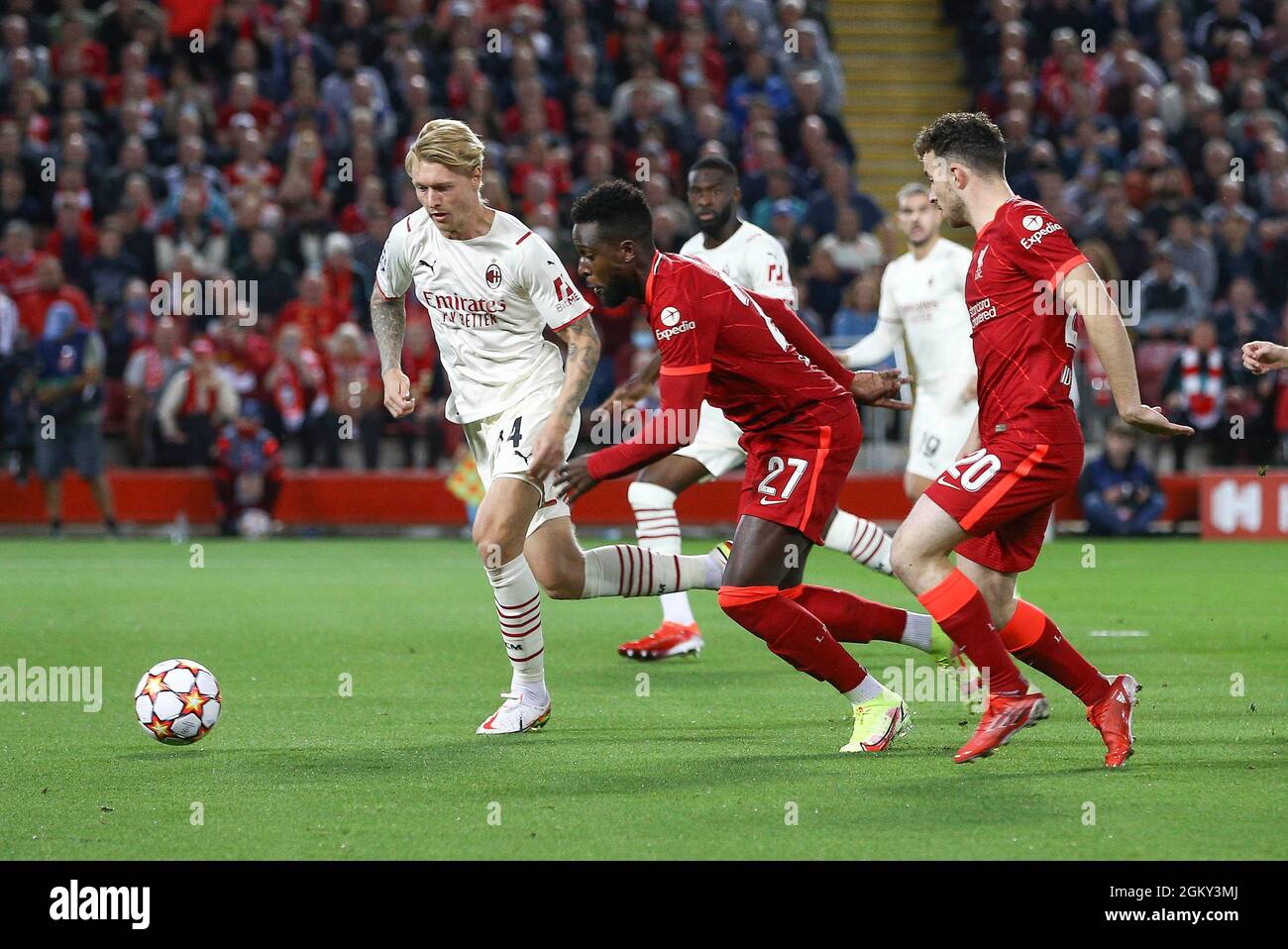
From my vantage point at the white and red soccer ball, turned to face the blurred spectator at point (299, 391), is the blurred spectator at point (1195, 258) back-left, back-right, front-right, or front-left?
front-right

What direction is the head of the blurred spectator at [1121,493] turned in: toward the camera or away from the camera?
toward the camera

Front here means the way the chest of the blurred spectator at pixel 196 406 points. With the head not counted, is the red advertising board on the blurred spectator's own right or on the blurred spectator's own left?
on the blurred spectator's own left

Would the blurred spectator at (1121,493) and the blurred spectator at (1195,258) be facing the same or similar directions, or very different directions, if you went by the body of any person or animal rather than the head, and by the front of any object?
same or similar directions

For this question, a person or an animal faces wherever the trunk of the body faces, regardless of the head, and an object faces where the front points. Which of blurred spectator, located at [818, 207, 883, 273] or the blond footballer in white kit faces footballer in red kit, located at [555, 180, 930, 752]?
the blurred spectator

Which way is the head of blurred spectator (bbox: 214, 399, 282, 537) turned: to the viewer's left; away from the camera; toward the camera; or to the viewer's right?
toward the camera

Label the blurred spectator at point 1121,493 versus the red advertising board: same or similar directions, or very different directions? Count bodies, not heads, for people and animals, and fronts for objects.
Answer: same or similar directions

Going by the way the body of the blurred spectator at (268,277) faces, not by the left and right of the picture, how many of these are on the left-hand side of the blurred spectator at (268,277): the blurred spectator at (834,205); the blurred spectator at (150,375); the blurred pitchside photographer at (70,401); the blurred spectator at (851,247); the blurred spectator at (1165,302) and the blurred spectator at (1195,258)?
4

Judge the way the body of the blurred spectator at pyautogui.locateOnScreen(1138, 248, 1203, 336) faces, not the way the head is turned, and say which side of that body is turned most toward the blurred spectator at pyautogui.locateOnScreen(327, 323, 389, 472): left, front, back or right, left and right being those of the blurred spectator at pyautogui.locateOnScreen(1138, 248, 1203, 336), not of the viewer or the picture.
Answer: right

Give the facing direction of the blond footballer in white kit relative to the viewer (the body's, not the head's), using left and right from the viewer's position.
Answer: facing the viewer and to the left of the viewer

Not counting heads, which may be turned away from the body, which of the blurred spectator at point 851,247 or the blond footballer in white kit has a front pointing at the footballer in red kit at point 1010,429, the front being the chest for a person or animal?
the blurred spectator

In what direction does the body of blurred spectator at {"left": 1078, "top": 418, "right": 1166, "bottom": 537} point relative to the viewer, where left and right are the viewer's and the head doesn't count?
facing the viewer

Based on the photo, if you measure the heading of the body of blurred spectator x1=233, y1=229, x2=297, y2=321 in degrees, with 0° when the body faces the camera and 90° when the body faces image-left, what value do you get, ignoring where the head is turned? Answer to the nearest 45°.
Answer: approximately 0°

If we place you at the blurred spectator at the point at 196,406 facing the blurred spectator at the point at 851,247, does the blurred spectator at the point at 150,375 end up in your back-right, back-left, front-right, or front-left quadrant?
back-left

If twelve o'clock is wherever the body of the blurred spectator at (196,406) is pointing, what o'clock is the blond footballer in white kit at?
The blond footballer in white kit is roughly at 12 o'clock from the blurred spectator.

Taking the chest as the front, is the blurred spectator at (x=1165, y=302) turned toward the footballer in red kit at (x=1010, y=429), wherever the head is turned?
yes

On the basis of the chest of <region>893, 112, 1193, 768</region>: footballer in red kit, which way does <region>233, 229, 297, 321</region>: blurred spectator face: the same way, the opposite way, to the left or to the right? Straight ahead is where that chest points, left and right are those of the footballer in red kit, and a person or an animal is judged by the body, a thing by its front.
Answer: to the left

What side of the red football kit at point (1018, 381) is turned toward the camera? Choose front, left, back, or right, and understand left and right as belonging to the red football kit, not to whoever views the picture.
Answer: left

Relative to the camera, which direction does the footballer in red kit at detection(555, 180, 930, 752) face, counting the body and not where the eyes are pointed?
to the viewer's left

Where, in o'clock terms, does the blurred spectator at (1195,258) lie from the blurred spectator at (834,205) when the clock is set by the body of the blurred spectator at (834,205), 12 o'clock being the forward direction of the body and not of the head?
the blurred spectator at (1195,258) is roughly at 9 o'clock from the blurred spectator at (834,205).

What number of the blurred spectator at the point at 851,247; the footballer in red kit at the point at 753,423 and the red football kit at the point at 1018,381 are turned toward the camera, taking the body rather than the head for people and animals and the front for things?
1

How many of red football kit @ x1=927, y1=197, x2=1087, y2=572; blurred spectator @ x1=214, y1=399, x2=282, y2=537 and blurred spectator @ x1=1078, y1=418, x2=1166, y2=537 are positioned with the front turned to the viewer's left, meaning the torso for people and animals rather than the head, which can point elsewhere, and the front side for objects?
1

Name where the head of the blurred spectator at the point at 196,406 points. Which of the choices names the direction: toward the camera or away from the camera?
toward the camera
